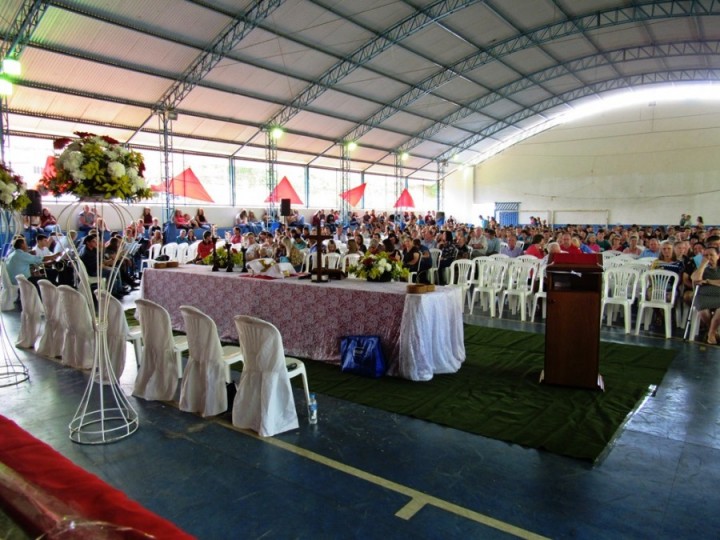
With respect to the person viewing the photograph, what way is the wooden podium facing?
facing away from the viewer

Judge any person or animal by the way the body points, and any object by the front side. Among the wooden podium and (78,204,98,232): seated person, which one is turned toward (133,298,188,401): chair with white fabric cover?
the seated person

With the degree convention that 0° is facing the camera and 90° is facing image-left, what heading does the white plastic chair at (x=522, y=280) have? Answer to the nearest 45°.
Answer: approximately 45°

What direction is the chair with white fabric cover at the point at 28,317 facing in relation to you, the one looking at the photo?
facing away from the viewer and to the right of the viewer

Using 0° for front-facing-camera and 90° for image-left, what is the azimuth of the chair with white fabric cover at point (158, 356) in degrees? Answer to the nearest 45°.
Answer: approximately 225°

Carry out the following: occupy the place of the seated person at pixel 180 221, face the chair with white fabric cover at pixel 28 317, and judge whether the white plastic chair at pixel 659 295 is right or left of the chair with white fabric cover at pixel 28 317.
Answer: left

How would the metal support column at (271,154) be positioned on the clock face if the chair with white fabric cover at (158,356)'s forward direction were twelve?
The metal support column is roughly at 11 o'clock from the chair with white fabric cover.
